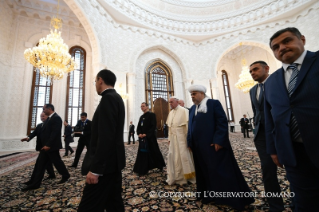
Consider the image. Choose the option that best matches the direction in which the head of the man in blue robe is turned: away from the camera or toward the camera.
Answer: toward the camera

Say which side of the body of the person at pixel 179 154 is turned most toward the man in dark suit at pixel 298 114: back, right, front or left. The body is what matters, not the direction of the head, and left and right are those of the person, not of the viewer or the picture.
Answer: left

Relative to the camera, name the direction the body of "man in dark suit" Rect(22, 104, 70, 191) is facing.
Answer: to the viewer's left

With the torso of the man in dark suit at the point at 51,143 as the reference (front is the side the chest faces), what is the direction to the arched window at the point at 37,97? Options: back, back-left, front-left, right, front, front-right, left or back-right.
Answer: right

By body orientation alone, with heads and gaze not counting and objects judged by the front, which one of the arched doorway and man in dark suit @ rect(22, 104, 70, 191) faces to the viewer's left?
the man in dark suit

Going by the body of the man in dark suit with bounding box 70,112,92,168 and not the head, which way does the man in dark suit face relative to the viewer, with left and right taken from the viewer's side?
facing the viewer and to the left of the viewer

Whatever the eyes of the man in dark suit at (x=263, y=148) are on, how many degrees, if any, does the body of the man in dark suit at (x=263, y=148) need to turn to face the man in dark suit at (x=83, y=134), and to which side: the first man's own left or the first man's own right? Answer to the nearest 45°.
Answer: approximately 45° to the first man's own right

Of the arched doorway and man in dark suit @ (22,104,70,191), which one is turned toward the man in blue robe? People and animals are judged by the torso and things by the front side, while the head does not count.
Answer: the arched doorway

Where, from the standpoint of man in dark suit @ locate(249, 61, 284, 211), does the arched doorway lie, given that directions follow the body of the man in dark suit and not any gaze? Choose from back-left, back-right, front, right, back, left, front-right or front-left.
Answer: right

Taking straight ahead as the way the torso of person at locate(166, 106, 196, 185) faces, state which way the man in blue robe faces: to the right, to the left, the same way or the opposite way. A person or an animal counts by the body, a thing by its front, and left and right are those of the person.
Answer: the same way

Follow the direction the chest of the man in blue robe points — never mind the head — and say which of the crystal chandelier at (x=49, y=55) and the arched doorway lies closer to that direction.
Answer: the crystal chandelier

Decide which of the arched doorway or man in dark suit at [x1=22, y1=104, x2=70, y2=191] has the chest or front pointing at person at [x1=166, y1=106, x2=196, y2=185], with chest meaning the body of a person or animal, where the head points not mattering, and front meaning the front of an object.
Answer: the arched doorway

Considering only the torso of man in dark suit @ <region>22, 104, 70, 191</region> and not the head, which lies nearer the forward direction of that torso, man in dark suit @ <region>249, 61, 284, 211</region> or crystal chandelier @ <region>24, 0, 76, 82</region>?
the crystal chandelier

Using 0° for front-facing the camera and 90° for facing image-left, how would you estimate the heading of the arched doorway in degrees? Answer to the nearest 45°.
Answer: approximately 0°

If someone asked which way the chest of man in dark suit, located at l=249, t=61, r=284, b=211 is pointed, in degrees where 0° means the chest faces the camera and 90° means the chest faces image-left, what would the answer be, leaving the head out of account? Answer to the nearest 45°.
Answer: approximately 45°
